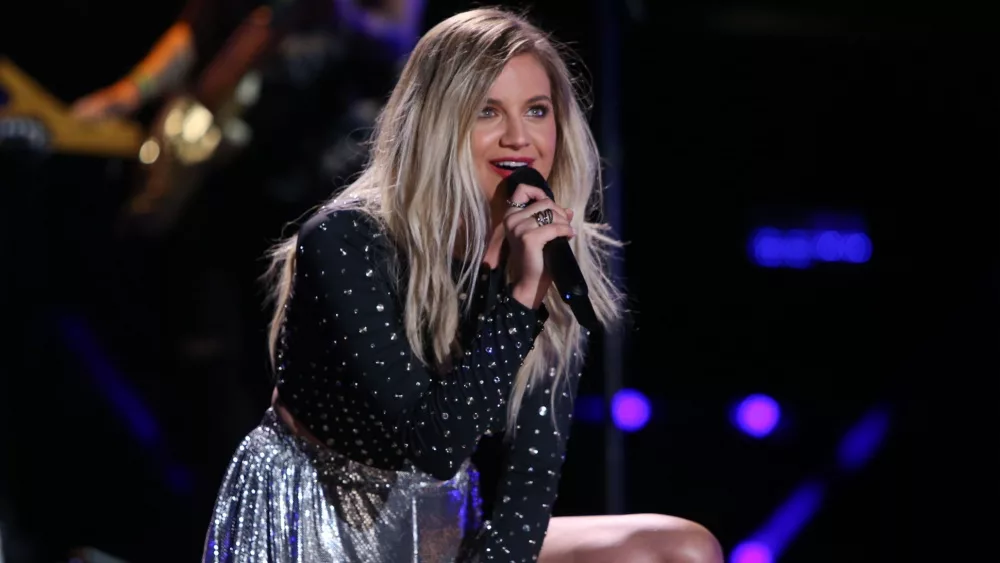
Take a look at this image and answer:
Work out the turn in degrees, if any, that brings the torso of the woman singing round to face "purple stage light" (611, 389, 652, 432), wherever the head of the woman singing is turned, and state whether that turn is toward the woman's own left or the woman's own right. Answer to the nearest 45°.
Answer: approximately 135° to the woman's own left

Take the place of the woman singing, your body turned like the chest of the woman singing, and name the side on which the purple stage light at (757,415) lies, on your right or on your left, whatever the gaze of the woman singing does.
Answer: on your left

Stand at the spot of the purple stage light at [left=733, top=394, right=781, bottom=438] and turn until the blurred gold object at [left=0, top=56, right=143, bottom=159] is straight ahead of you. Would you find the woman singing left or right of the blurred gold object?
left

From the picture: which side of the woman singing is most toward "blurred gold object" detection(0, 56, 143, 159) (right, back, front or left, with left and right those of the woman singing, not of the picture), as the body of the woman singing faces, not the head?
back

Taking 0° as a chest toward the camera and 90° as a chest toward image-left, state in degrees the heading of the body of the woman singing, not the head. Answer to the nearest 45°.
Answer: approximately 315°

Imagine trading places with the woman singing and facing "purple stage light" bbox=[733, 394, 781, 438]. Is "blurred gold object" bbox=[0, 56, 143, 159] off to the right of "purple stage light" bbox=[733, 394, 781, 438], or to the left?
left
